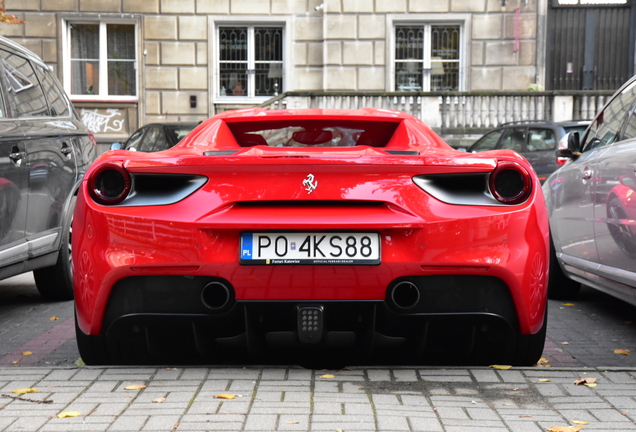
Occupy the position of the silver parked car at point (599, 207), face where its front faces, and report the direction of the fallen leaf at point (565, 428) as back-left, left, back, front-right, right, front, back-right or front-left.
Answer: back-left

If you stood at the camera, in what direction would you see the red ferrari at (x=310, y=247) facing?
facing away from the viewer

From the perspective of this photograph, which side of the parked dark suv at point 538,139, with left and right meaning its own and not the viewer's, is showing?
left

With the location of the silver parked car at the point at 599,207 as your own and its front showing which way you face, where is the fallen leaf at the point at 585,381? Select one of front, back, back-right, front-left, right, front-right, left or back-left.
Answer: back-left

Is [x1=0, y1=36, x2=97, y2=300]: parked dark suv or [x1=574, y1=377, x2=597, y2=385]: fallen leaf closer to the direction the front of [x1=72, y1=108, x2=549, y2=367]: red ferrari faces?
the parked dark suv

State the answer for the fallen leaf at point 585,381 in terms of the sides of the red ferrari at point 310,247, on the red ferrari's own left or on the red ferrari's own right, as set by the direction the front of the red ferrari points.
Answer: on the red ferrari's own right
